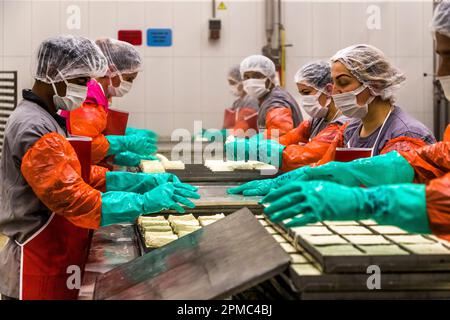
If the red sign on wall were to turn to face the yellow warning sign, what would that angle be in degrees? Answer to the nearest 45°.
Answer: approximately 90° to its left

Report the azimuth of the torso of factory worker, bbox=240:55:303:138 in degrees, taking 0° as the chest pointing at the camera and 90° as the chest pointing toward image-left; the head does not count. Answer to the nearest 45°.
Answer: approximately 45°

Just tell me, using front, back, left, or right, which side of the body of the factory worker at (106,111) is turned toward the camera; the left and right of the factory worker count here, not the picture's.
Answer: right

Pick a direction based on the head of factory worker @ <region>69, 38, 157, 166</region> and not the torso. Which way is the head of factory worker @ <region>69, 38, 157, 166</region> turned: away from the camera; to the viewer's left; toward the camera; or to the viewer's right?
to the viewer's right

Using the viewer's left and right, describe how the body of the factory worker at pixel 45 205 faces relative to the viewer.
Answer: facing to the right of the viewer

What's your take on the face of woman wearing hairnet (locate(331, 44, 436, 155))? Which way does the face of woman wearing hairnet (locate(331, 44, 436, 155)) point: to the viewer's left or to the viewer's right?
to the viewer's left

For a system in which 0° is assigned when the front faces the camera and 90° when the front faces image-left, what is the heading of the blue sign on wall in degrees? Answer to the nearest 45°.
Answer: approximately 0°
